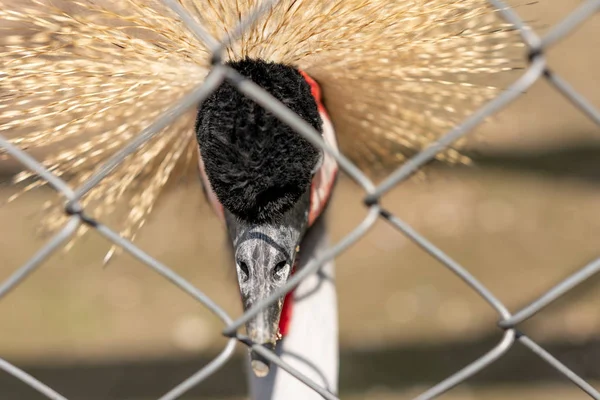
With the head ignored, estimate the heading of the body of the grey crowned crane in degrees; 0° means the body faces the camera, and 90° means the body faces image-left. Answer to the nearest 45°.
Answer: approximately 0°
